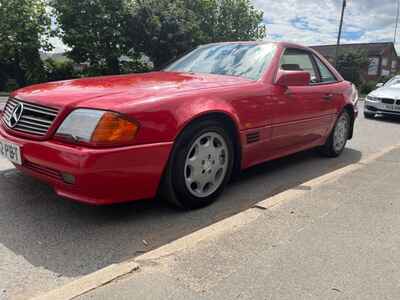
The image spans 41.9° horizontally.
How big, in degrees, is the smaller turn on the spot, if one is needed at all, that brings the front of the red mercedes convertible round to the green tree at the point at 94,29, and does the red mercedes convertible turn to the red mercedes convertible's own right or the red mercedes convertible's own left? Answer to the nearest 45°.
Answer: approximately 135° to the red mercedes convertible's own right

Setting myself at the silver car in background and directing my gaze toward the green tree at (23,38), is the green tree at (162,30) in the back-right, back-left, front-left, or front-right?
front-right

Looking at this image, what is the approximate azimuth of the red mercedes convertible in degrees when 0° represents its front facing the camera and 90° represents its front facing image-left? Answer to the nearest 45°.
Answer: approximately 45°

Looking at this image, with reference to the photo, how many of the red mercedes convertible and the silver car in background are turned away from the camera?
0

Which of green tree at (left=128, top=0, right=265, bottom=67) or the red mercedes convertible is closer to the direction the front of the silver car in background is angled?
the red mercedes convertible

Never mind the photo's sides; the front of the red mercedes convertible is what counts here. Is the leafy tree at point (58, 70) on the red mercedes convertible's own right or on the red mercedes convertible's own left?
on the red mercedes convertible's own right

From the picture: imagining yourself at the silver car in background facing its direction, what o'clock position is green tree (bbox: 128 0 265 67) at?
The green tree is roughly at 3 o'clock from the silver car in background.
